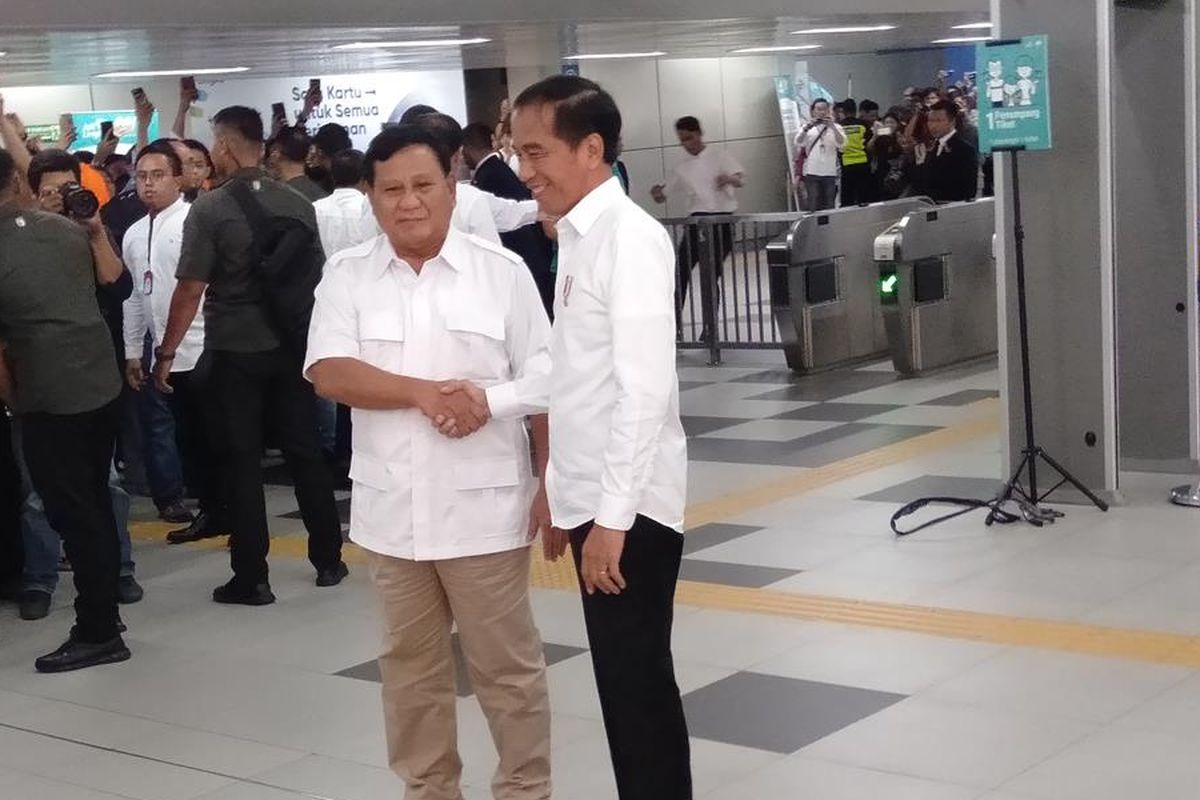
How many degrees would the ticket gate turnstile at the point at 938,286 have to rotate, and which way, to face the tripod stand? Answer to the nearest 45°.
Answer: approximately 45° to its left

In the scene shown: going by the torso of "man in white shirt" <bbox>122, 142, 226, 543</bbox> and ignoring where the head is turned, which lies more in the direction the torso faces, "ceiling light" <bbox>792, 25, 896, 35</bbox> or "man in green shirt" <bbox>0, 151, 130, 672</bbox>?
the man in green shirt

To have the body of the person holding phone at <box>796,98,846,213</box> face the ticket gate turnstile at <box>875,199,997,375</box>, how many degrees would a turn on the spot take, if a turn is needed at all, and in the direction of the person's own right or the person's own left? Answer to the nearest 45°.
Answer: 0° — they already face it

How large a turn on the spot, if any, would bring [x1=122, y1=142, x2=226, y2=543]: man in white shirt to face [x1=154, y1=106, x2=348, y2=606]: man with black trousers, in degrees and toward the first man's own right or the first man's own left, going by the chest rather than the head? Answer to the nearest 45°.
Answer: approximately 45° to the first man's own left
